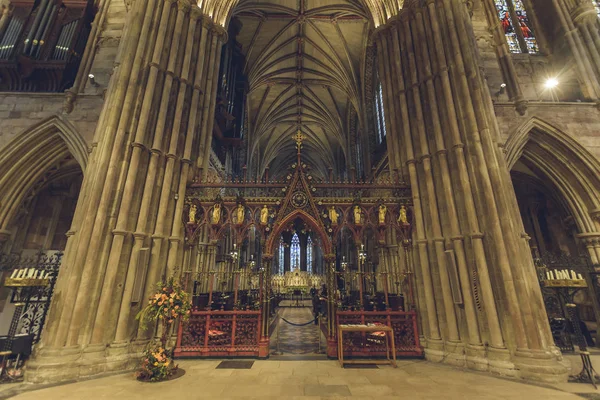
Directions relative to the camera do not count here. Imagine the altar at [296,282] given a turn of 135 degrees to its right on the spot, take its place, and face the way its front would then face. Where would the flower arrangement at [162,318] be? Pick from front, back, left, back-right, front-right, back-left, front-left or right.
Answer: back-left

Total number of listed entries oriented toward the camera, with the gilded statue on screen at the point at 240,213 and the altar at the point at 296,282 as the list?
2

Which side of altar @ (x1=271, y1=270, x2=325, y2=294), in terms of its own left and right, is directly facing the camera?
front

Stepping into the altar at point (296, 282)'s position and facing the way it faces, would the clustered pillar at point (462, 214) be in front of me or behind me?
in front

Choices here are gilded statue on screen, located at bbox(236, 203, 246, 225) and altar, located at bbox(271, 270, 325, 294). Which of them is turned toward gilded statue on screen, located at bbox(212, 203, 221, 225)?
the altar

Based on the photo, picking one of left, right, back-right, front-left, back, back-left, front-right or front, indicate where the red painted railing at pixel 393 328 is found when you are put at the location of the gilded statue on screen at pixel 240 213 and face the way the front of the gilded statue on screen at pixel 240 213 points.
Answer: left

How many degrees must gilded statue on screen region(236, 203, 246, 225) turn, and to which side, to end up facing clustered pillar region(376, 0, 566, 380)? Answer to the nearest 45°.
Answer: approximately 90° to its left

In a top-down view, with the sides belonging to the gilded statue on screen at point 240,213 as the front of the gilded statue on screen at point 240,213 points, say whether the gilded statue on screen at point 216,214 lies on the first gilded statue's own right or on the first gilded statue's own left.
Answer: on the first gilded statue's own right

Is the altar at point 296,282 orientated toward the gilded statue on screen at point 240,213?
yes

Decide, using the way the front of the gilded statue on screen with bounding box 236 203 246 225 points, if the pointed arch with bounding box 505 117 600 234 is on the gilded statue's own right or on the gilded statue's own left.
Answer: on the gilded statue's own left

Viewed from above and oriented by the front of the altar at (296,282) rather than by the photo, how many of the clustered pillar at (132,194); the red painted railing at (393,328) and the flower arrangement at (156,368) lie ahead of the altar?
3

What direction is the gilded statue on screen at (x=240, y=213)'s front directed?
toward the camera

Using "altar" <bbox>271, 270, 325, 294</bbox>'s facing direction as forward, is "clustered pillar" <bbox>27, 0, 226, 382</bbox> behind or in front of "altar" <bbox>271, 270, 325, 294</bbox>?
in front

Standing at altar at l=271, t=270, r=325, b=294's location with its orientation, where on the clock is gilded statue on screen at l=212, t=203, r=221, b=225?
The gilded statue on screen is roughly at 12 o'clock from the altar.

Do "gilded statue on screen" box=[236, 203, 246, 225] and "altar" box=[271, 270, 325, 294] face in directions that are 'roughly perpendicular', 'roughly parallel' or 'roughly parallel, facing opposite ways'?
roughly parallel
